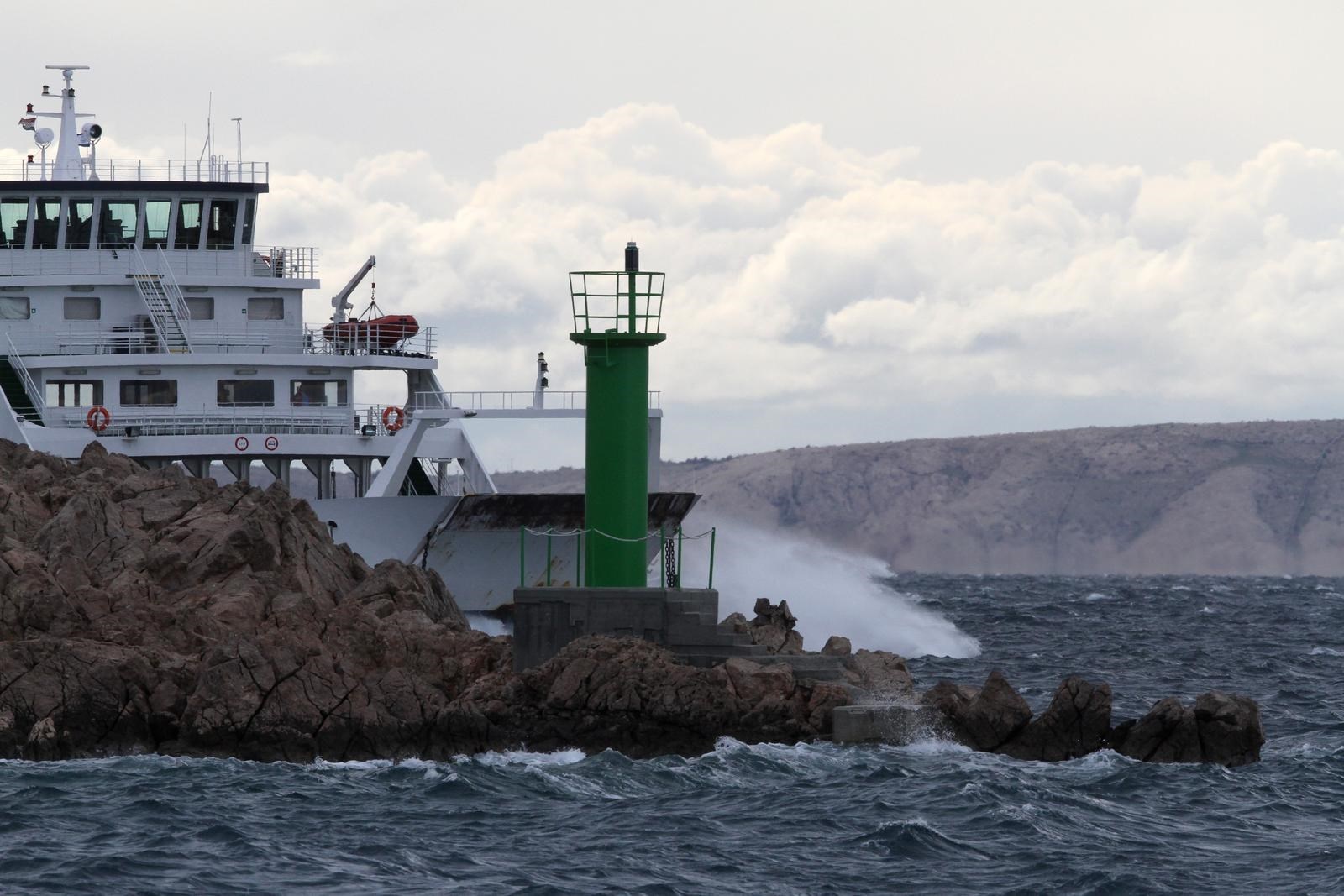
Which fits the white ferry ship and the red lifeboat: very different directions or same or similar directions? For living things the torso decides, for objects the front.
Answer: same or similar directions

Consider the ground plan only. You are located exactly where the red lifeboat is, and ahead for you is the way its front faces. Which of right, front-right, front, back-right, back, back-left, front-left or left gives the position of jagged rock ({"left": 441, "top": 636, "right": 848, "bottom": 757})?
right

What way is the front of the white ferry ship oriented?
to the viewer's right

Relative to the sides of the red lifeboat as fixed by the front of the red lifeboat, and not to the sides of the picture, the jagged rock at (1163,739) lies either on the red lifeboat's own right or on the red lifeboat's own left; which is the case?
on the red lifeboat's own right

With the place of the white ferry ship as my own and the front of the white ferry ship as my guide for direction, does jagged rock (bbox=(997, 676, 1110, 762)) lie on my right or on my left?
on my right

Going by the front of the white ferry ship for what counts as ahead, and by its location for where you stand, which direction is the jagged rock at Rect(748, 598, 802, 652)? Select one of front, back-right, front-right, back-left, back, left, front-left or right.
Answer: front-right

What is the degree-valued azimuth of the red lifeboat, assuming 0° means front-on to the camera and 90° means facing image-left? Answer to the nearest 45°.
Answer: approximately 270°
